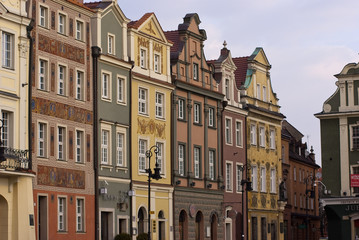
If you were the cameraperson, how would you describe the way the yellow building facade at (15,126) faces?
facing the viewer and to the right of the viewer
